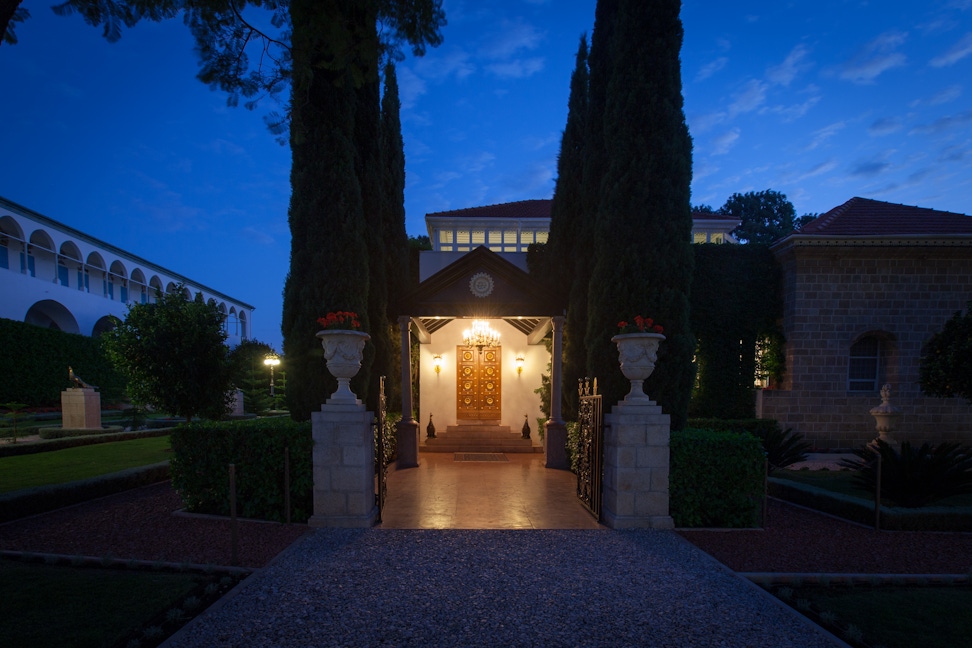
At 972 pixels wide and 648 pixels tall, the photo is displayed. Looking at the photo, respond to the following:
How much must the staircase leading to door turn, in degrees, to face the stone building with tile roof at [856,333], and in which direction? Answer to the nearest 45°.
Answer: approximately 90° to its left

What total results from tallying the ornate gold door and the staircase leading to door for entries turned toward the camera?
2

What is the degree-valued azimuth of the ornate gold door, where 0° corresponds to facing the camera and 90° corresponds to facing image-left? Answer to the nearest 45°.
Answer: approximately 0°

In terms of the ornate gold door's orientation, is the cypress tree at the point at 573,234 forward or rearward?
forward

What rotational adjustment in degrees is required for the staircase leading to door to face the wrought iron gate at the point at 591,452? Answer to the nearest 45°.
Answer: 0° — it already faces it

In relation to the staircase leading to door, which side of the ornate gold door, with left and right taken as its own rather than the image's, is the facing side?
front

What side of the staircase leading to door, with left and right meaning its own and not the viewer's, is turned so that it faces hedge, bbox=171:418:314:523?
front

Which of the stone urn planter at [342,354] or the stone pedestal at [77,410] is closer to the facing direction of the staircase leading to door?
the stone urn planter

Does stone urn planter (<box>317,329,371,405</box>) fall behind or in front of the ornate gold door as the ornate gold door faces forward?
in front

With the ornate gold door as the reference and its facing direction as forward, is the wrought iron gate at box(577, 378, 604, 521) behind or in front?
in front
